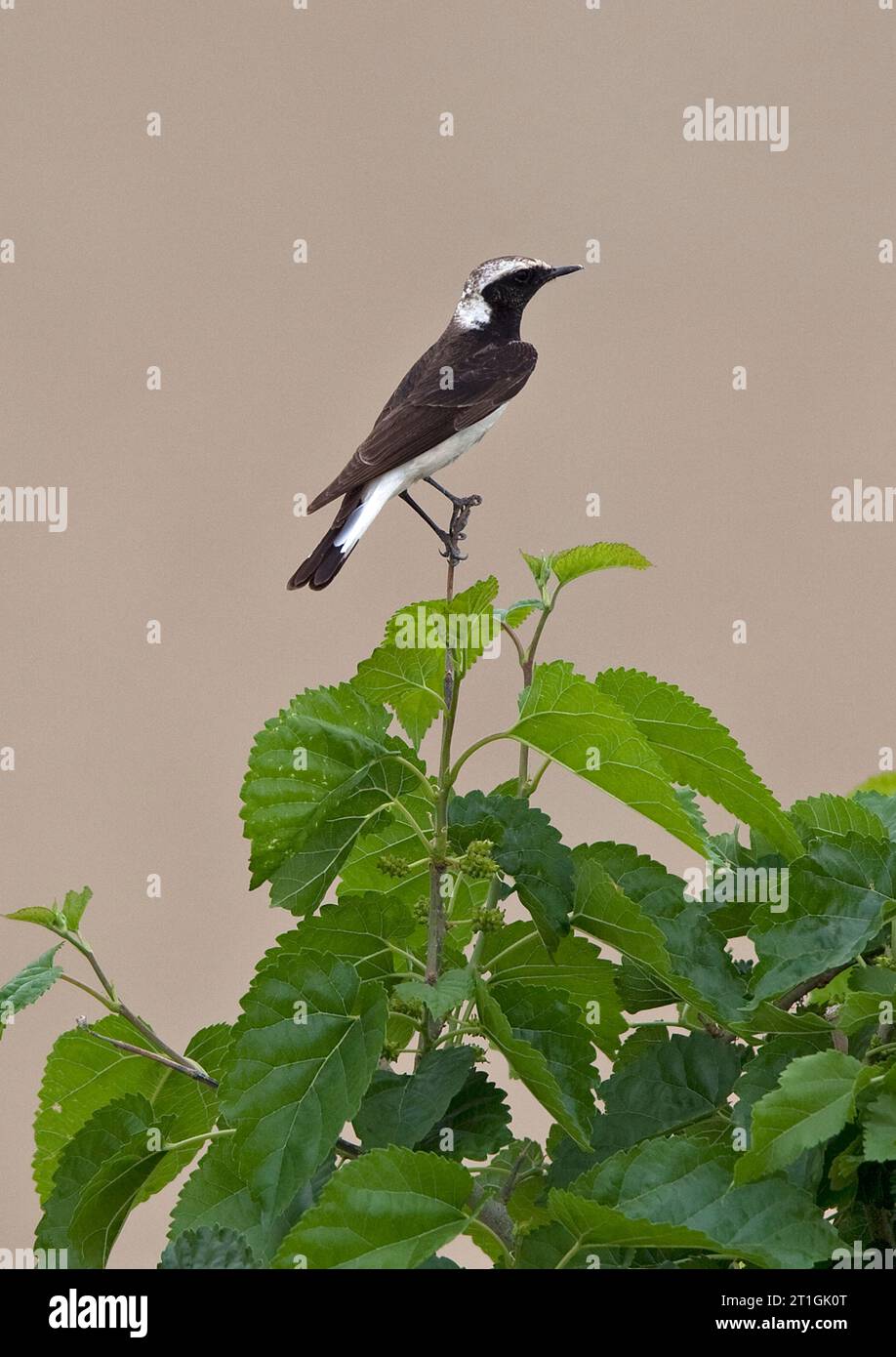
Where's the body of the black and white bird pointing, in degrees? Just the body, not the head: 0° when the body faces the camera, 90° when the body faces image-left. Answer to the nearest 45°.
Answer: approximately 270°
